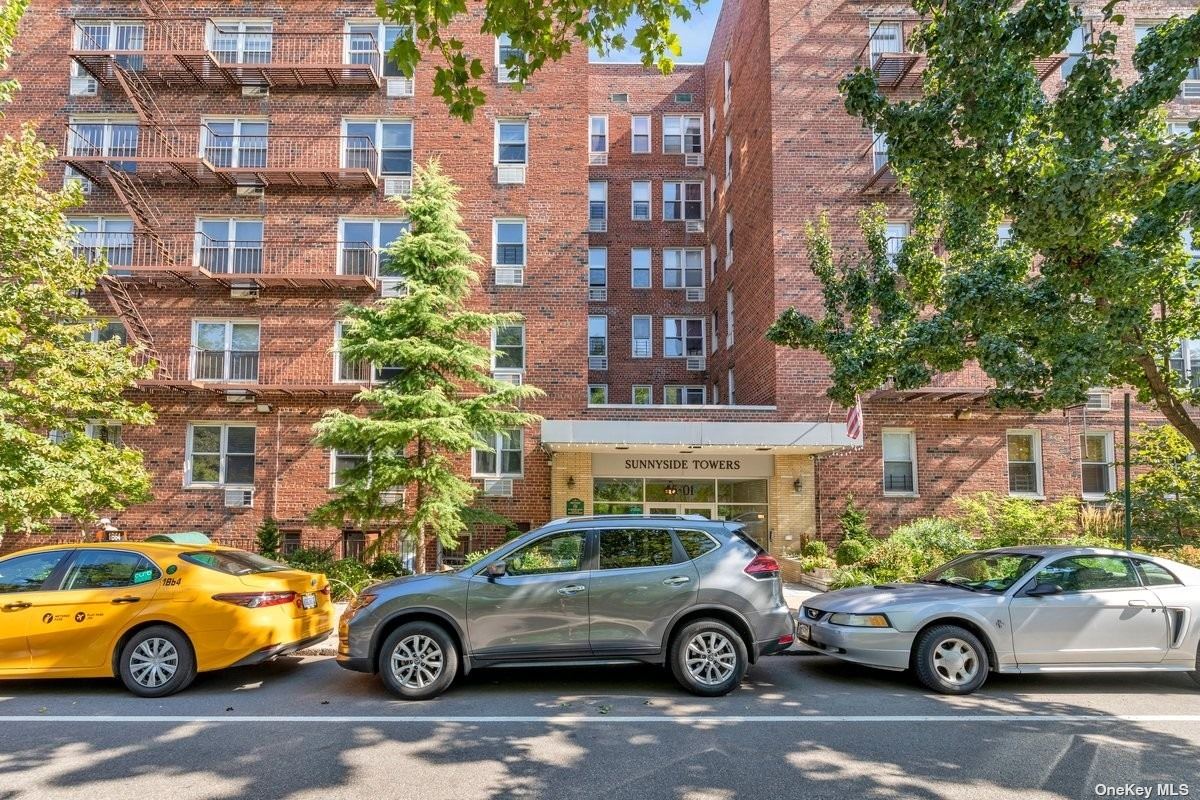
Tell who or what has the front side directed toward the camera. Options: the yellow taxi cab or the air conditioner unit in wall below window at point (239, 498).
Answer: the air conditioner unit in wall below window

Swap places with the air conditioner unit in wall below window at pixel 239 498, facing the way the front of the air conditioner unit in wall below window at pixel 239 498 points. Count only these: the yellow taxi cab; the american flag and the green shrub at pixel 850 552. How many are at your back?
0

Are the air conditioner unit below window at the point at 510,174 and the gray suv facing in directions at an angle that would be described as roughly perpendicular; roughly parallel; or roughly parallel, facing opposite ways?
roughly perpendicular

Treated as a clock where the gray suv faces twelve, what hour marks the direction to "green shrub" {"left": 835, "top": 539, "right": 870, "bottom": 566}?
The green shrub is roughly at 4 o'clock from the gray suv.

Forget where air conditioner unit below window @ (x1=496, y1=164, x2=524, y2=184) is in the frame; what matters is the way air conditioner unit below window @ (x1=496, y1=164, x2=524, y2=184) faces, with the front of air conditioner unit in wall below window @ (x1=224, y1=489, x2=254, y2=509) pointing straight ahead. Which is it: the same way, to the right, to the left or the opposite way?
the same way

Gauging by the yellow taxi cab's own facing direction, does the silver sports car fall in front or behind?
behind

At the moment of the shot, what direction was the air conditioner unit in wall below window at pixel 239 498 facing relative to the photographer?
facing the viewer

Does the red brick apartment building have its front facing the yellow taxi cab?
yes

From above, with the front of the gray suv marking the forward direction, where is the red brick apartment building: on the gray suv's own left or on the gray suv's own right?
on the gray suv's own right

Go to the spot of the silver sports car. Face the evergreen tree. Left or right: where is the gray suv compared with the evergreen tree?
left

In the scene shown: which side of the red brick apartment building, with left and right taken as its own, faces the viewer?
front

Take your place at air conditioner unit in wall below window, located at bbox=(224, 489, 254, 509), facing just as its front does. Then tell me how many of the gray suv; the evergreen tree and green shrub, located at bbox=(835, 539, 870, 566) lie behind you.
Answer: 0

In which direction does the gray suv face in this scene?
to the viewer's left

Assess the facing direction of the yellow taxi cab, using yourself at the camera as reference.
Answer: facing away from the viewer and to the left of the viewer

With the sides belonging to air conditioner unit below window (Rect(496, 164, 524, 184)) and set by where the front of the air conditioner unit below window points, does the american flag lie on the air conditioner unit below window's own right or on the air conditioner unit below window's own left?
on the air conditioner unit below window's own left

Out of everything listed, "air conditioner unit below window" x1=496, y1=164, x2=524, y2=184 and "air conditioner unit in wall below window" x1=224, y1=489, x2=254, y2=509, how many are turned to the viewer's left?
0

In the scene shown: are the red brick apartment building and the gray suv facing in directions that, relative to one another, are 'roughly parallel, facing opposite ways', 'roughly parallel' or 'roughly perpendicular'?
roughly perpendicular
